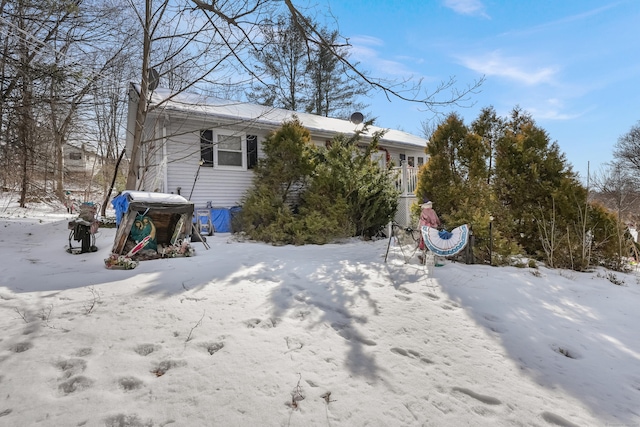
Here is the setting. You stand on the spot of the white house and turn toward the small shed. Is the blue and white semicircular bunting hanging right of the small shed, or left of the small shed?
left

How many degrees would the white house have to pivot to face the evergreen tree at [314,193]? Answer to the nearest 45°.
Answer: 0° — it already faces it

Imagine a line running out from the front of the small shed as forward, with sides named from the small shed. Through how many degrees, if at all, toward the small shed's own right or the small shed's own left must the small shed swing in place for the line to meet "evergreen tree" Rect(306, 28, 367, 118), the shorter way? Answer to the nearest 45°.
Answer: approximately 135° to the small shed's own left

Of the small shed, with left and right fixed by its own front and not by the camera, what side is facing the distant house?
back

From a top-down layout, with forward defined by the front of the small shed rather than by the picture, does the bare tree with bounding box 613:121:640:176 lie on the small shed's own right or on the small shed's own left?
on the small shed's own left

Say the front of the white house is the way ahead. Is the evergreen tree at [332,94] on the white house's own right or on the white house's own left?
on the white house's own left

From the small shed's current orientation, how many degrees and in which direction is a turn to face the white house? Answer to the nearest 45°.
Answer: approximately 180°

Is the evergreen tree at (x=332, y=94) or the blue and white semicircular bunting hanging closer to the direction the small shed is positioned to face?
the blue and white semicircular bunting hanging

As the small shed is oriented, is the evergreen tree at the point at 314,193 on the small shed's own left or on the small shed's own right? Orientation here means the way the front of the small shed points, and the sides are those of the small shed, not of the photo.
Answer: on the small shed's own left
